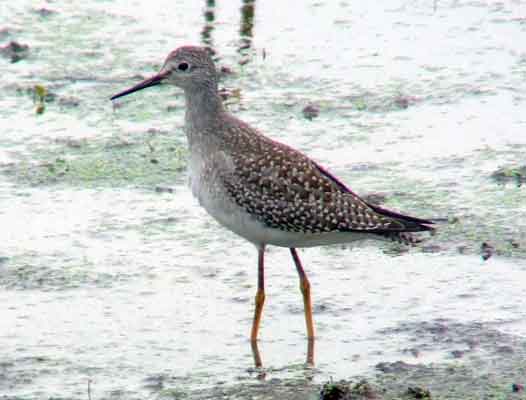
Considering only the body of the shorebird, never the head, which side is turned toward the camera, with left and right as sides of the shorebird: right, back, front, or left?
left

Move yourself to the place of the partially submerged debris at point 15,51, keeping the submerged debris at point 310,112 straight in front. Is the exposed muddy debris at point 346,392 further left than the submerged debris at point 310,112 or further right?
right

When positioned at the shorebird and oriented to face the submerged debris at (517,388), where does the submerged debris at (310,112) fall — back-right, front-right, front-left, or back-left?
back-left

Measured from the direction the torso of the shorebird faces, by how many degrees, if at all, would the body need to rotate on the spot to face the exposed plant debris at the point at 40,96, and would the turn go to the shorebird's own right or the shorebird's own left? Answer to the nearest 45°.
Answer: approximately 45° to the shorebird's own right

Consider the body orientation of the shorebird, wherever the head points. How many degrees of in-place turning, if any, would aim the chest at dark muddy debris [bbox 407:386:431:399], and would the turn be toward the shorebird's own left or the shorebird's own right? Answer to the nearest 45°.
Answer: approximately 135° to the shorebird's own left

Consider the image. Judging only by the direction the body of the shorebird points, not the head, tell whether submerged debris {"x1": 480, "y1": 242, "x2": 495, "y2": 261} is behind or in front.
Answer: behind

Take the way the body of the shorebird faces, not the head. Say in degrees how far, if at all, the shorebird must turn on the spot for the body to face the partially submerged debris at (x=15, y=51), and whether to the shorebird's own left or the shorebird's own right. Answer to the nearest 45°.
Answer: approximately 45° to the shorebird's own right

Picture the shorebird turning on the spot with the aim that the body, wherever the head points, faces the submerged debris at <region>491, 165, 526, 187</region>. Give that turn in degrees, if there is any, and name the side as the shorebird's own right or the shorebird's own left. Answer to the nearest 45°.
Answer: approximately 135° to the shorebird's own right

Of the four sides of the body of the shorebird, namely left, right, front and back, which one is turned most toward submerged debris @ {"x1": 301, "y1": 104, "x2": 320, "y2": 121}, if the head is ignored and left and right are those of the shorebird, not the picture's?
right
